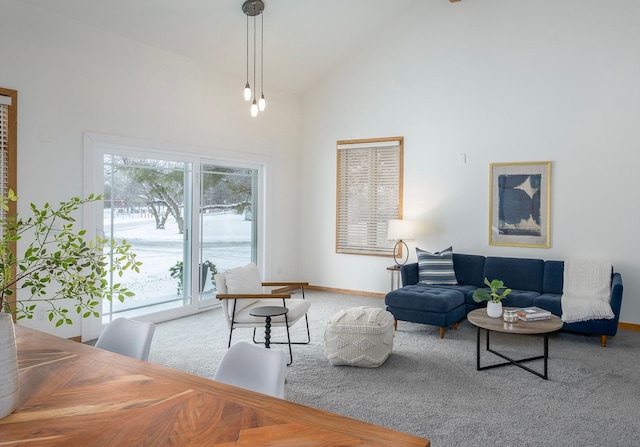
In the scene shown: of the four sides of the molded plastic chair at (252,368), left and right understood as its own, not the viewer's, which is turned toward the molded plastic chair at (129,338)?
right

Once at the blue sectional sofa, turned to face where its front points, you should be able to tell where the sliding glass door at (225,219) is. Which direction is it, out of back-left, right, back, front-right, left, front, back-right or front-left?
right

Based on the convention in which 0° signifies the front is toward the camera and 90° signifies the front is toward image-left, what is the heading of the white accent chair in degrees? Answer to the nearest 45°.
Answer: approximately 315°

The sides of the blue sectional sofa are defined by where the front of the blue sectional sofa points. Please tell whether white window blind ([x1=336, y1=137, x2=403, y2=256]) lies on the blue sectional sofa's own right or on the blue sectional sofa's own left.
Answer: on the blue sectional sofa's own right

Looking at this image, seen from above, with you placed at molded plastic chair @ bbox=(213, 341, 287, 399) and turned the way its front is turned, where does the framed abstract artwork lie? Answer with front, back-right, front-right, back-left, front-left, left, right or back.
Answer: back

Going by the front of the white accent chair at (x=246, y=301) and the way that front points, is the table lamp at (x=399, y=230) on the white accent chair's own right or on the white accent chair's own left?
on the white accent chair's own left

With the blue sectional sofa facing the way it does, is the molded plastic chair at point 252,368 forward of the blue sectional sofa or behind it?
forward

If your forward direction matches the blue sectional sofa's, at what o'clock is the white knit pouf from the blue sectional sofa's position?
The white knit pouf is roughly at 1 o'clock from the blue sectional sofa.

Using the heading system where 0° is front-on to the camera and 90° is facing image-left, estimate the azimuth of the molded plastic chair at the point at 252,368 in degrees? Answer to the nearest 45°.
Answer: approximately 45°

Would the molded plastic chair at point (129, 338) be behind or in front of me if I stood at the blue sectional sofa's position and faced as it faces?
in front

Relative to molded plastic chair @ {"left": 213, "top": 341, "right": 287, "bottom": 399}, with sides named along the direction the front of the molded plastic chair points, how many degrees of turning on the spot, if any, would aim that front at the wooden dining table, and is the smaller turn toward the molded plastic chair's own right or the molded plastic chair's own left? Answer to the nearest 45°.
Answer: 0° — it already faces it
